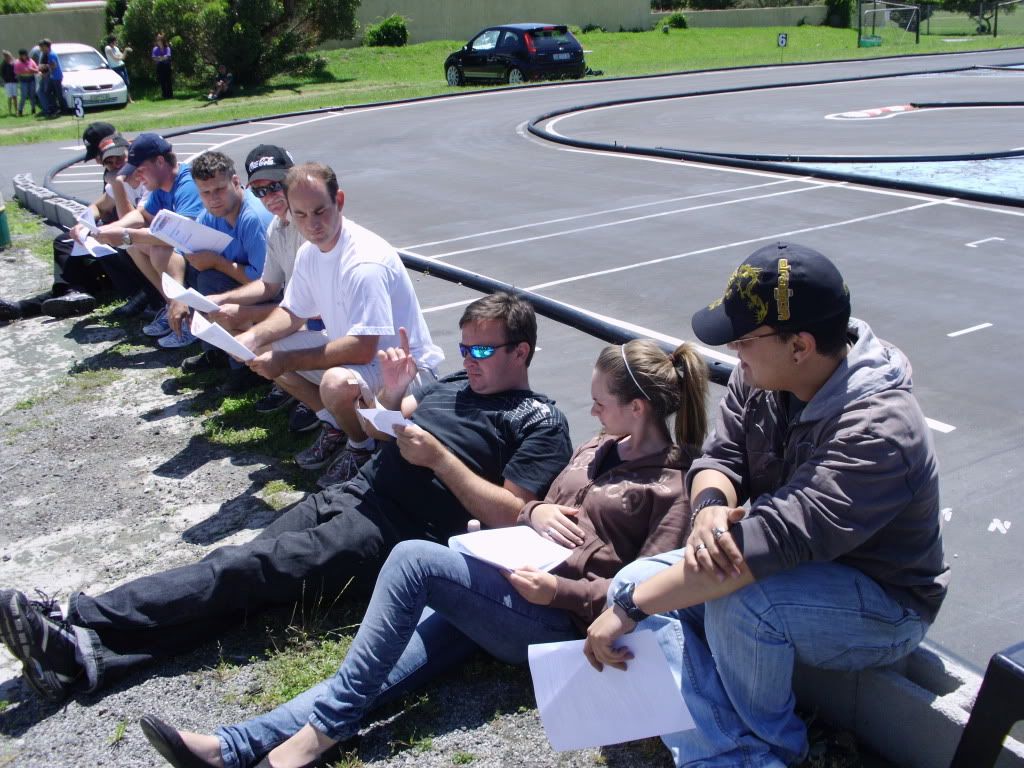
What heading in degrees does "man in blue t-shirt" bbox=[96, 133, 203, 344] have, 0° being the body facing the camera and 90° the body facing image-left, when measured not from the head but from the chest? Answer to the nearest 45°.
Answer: approximately 45°

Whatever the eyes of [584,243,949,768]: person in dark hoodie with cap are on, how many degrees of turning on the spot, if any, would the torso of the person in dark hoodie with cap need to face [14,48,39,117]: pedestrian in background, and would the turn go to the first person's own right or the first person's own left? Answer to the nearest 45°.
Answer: approximately 90° to the first person's own right

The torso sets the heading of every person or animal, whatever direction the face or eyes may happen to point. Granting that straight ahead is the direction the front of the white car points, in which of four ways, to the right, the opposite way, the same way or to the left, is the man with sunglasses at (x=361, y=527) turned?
to the right

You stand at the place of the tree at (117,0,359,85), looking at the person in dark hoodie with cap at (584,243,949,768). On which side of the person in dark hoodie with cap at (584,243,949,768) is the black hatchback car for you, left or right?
left

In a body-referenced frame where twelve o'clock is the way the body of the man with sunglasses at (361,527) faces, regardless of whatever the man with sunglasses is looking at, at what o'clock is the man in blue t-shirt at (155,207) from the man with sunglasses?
The man in blue t-shirt is roughly at 4 o'clock from the man with sunglasses.

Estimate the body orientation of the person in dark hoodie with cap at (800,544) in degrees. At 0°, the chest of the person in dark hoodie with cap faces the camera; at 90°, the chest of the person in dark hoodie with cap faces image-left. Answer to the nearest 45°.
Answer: approximately 45°

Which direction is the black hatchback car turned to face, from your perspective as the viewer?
facing away from the viewer and to the left of the viewer

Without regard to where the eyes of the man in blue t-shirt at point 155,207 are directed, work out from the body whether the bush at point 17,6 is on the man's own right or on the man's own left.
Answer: on the man's own right

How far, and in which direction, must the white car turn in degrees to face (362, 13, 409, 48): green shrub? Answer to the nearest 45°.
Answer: approximately 90° to its left

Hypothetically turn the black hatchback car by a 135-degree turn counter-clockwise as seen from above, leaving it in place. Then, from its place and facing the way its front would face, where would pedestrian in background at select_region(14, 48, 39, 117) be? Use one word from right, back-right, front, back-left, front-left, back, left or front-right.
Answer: right
